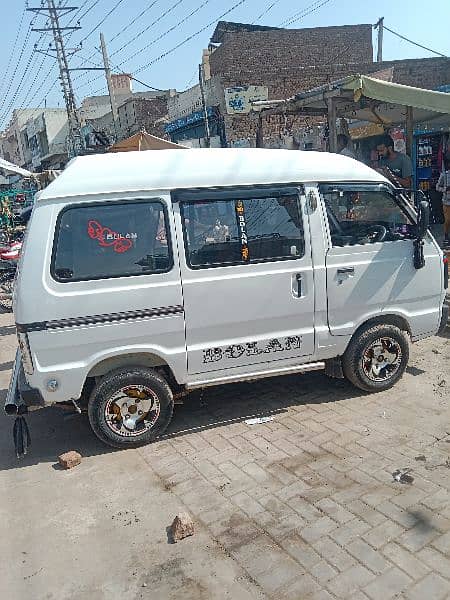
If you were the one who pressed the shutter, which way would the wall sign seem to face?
facing the viewer

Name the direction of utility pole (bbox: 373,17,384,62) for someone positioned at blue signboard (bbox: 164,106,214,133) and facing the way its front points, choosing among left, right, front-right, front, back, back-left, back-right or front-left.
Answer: back-left

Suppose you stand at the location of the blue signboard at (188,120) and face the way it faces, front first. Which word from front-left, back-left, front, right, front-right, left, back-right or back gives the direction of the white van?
front-left

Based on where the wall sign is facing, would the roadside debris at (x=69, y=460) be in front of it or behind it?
in front

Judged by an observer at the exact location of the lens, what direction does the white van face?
facing to the right of the viewer

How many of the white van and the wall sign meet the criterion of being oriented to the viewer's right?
1

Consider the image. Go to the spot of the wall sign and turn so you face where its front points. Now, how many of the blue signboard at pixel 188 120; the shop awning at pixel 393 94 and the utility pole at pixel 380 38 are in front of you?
1

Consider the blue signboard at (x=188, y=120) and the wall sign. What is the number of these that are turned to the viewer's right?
0

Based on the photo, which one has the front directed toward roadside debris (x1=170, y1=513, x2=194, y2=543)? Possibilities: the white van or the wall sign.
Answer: the wall sign

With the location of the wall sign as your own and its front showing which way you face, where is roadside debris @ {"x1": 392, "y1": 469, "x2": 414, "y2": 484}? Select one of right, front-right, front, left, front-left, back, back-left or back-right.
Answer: front

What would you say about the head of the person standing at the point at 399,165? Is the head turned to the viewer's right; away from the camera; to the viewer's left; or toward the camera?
toward the camera

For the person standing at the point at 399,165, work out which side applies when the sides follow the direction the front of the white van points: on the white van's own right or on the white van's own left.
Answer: on the white van's own left

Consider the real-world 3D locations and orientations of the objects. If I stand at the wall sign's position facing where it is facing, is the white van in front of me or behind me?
in front
